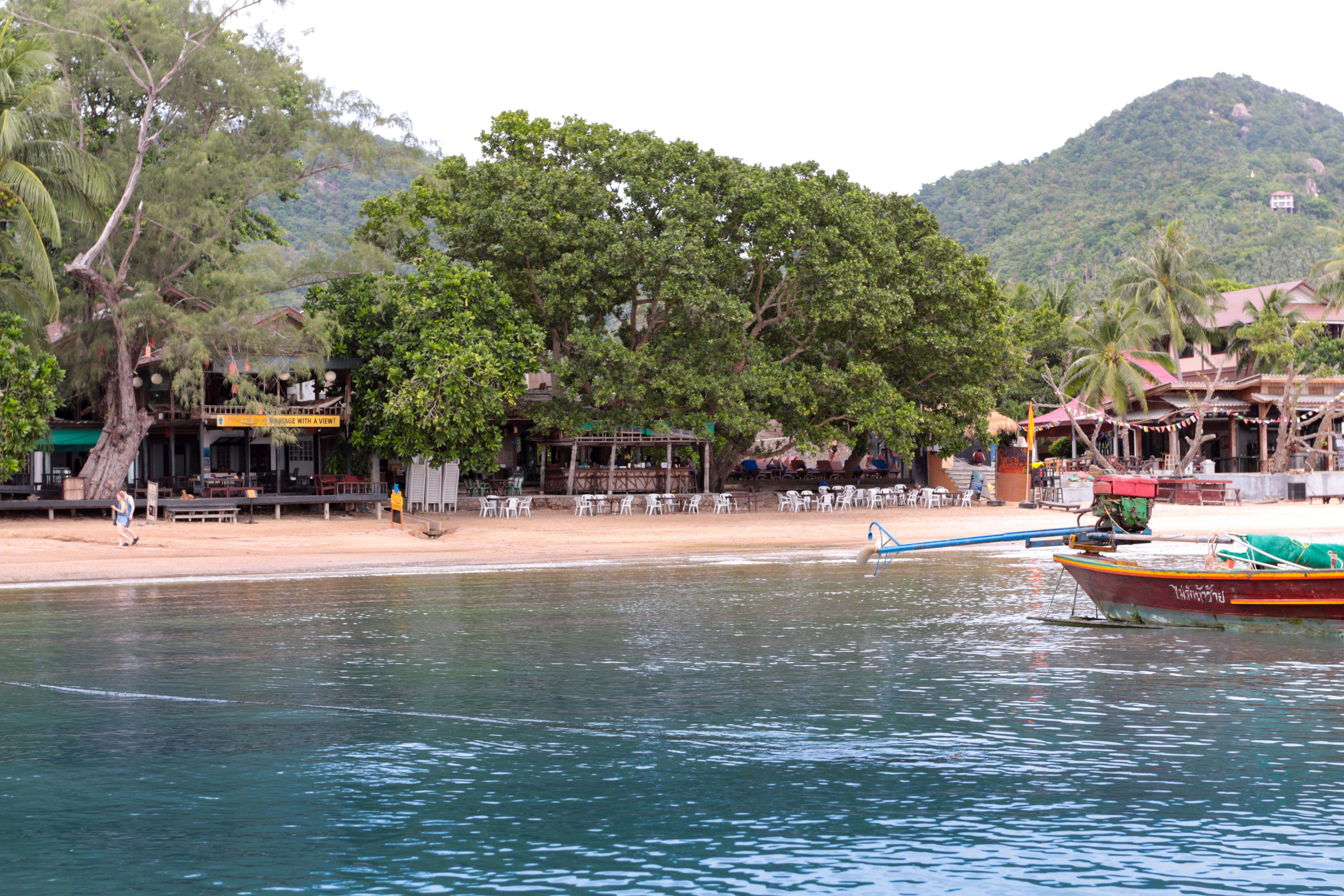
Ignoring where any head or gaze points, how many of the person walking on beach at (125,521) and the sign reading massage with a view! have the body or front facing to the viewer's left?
1

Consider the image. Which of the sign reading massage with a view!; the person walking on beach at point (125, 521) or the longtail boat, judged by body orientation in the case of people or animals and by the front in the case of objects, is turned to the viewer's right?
the longtail boat

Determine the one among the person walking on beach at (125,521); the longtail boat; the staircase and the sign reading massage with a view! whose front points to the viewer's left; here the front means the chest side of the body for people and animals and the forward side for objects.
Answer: the person walking on beach

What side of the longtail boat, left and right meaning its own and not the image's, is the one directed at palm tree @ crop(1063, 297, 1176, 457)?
left

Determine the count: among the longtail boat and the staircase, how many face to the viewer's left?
0

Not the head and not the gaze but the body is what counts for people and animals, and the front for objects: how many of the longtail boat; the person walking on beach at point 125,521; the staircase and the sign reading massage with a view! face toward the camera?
2

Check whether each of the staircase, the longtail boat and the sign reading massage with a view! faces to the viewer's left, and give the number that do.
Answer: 0

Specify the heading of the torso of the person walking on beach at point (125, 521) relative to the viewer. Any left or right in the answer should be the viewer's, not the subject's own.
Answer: facing to the left of the viewer

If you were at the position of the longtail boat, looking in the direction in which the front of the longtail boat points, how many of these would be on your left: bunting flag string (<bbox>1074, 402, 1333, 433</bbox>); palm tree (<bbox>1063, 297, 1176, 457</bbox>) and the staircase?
3

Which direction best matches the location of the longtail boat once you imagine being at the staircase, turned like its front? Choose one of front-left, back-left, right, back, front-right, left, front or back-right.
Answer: front

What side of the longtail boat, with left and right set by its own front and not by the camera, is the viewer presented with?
right

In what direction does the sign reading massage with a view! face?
toward the camera

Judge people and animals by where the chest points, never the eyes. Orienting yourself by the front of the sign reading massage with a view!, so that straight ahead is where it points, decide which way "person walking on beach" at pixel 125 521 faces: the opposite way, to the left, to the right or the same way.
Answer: to the right

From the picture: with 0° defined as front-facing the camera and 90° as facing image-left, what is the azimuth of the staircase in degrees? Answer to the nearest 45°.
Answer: approximately 0°

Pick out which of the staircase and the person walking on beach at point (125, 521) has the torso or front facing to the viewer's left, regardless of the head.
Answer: the person walking on beach

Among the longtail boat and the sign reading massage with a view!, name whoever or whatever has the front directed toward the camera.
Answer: the sign reading massage with a view!
